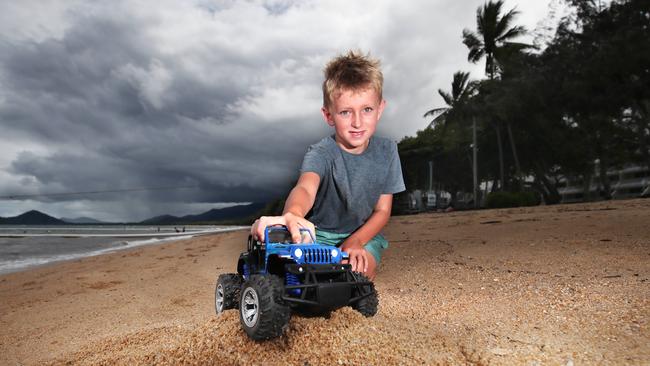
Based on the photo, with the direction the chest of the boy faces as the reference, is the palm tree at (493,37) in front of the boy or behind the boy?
behind

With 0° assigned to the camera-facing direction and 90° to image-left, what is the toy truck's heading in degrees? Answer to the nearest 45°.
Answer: approximately 315°

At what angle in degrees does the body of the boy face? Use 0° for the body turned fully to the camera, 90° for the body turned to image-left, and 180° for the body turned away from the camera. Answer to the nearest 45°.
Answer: approximately 0°
